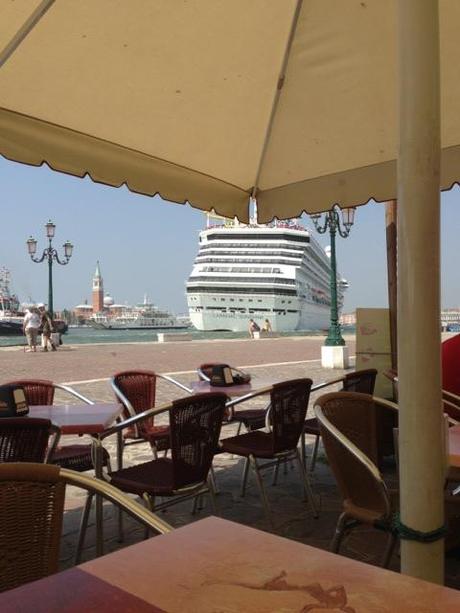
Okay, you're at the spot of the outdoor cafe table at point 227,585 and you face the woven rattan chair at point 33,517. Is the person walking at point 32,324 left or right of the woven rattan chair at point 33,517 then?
right

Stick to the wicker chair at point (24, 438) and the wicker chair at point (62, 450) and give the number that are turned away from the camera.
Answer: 1

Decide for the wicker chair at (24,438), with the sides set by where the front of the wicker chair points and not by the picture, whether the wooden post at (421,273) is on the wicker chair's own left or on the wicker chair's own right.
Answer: on the wicker chair's own right

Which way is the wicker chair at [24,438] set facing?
away from the camera

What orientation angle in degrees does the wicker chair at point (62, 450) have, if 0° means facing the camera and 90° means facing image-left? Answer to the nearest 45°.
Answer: approximately 315°

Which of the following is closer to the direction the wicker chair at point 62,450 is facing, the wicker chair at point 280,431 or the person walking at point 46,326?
the wicker chair

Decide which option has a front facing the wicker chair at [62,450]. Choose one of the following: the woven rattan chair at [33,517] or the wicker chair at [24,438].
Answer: the wicker chair at [24,438]
